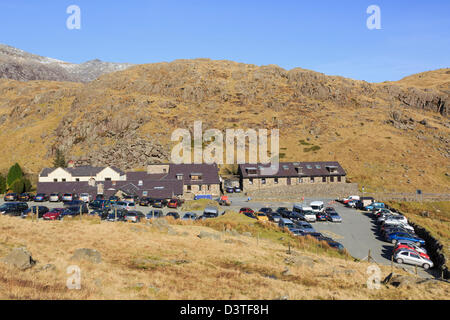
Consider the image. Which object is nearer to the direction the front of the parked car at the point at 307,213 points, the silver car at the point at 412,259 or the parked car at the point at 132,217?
the silver car

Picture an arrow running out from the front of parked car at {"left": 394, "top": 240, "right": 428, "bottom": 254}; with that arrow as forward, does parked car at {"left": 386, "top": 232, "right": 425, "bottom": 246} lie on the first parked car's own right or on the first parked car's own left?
on the first parked car's own left

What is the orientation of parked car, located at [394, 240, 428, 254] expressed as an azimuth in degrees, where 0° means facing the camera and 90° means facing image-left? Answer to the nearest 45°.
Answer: approximately 270°

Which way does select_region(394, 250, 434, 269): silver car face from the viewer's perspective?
to the viewer's right

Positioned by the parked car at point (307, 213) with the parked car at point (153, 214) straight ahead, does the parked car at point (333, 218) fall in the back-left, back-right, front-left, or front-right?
back-left

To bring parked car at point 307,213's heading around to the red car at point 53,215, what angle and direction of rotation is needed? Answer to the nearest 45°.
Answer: approximately 90° to its right
